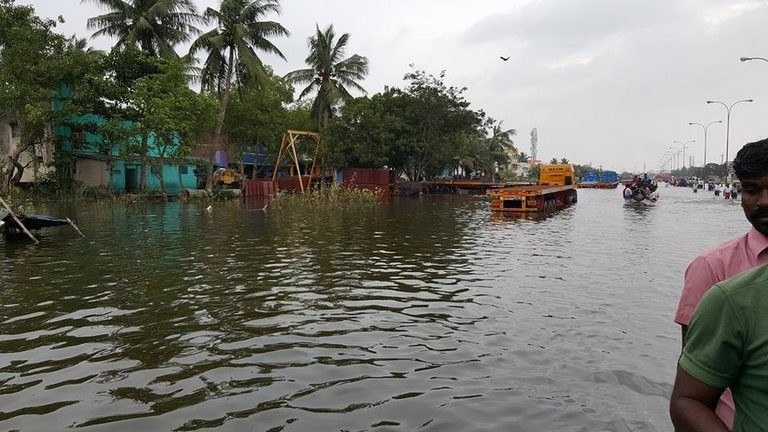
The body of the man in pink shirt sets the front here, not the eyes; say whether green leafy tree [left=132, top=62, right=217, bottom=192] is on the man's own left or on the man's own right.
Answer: on the man's own right
